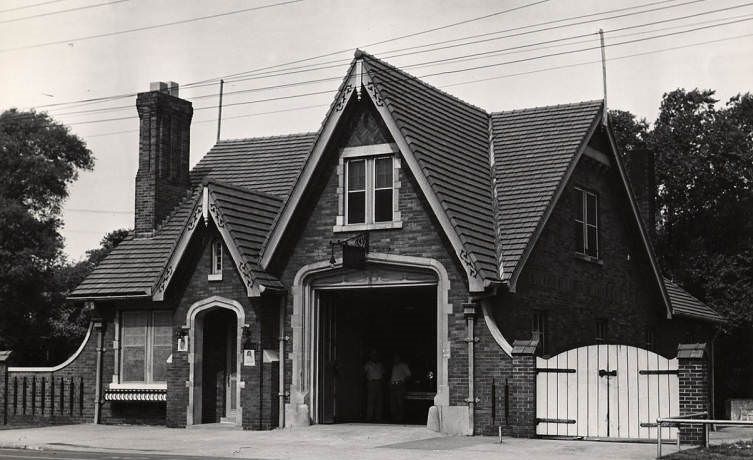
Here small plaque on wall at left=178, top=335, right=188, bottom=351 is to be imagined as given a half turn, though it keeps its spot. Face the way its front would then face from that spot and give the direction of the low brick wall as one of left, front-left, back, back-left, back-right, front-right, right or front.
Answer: front-left

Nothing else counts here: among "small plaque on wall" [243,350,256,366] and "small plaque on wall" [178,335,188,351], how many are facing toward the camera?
2

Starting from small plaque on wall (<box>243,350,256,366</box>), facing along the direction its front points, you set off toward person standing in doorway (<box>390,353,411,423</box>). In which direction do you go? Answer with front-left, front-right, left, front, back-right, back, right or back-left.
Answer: back-left

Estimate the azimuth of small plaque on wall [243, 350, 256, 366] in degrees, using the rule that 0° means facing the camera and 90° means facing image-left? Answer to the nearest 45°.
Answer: approximately 0°

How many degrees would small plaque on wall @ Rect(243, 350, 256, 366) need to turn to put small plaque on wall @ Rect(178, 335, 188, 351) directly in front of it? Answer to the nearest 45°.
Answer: approximately 135° to its right

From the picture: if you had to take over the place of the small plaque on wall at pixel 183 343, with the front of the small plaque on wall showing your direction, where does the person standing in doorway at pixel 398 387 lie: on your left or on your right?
on your left

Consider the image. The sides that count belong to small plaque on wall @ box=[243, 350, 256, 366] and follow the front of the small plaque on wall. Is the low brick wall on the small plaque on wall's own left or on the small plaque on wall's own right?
on the small plaque on wall's own right

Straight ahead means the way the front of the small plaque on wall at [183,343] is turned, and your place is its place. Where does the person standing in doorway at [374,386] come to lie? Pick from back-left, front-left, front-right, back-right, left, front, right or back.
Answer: left

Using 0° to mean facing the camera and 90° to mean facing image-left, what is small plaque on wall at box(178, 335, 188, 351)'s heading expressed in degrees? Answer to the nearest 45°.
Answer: approximately 0°
